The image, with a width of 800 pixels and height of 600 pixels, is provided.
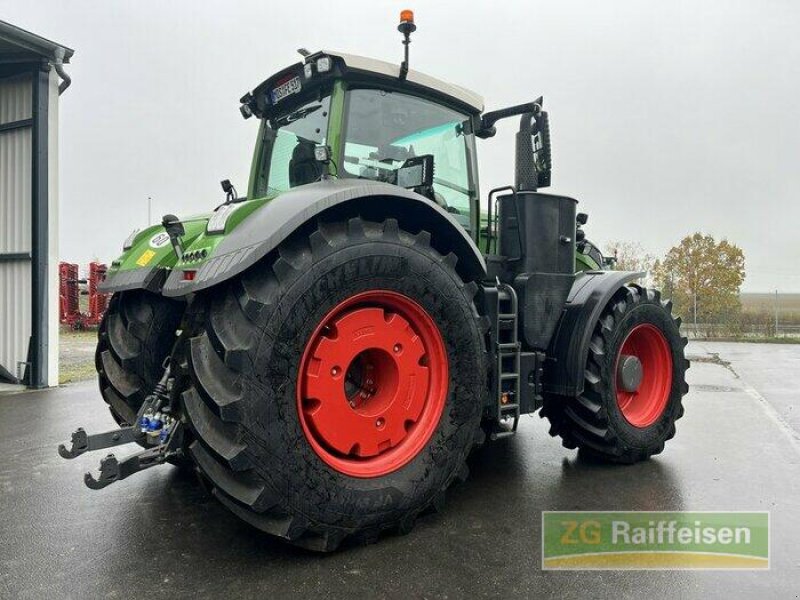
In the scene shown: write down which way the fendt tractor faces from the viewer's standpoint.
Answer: facing away from the viewer and to the right of the viewer

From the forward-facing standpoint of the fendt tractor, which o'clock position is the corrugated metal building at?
The corrugated metal building is roughly at 9 o'clock from the fendt tractor.
